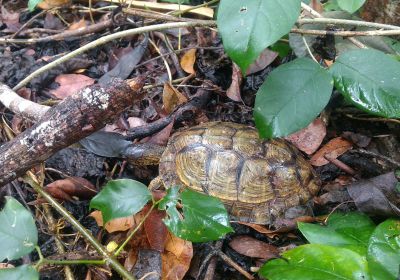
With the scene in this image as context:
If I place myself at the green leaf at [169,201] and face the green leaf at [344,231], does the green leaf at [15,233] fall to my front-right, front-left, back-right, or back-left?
back-right

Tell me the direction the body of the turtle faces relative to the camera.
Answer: to the viewer's left

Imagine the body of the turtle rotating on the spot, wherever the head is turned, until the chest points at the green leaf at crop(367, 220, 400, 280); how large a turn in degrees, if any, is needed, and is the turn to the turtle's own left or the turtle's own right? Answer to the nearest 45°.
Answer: approximately 135° to the turtle's own left

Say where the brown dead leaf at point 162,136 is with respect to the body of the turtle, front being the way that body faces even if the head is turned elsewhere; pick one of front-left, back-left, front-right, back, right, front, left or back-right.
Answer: front-right

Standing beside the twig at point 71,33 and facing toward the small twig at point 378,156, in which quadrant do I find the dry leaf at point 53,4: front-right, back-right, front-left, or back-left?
back-left
